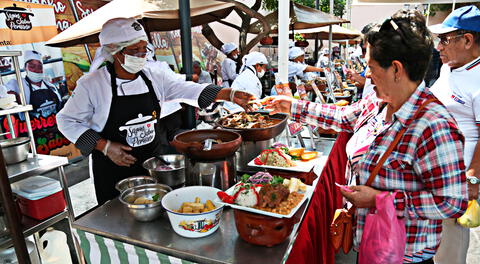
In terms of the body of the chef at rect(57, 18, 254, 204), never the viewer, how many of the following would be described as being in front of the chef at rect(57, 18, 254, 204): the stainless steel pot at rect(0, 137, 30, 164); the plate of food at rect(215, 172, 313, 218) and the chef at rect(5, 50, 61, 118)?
1

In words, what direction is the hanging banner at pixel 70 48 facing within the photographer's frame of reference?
facing the viewer

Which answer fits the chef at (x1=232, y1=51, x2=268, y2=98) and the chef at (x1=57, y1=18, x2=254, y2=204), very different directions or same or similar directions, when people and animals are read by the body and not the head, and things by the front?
same or similar directions

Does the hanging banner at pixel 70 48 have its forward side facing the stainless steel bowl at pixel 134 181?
yes

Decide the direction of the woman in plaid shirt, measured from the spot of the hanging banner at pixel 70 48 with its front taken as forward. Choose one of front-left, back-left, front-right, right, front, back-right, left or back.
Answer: front

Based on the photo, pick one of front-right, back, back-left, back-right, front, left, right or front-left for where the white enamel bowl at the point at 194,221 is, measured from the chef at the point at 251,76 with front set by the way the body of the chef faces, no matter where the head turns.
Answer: right

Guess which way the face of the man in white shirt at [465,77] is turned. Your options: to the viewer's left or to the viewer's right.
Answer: to the viewer's left

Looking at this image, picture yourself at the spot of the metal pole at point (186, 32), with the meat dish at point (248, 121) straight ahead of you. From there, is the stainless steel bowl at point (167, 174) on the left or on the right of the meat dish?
right

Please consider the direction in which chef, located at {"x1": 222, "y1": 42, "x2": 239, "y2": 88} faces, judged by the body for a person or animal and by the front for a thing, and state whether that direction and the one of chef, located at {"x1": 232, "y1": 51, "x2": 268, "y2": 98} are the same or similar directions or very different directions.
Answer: same or similar directions

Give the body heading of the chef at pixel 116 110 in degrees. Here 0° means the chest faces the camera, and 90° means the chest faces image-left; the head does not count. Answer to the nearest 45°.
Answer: approximately 315°

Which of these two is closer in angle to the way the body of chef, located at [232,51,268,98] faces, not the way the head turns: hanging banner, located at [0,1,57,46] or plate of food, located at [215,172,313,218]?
the plate of food

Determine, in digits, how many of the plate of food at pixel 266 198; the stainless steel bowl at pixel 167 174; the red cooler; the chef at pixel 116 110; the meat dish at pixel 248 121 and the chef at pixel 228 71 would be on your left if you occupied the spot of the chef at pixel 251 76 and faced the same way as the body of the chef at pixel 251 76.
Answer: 1

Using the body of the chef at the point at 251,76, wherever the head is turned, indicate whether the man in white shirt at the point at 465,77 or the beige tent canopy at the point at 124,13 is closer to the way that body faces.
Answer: the man in white shirt

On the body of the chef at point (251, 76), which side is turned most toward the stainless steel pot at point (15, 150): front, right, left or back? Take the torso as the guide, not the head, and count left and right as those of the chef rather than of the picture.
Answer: right
